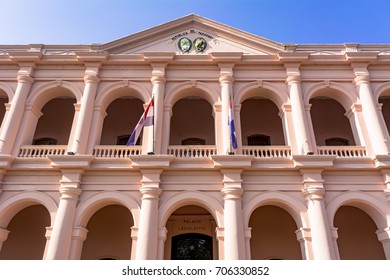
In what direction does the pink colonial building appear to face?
toward the camera
